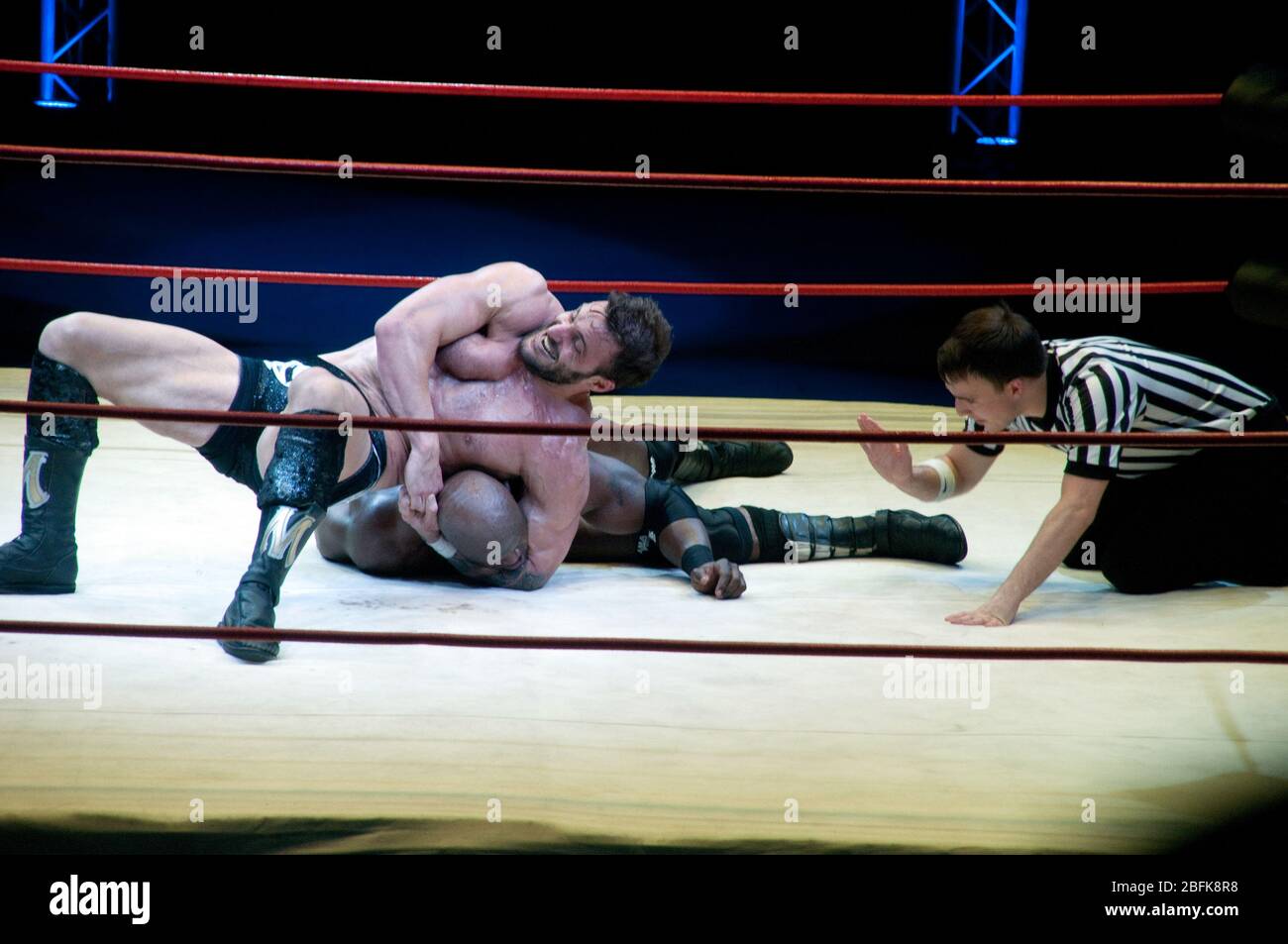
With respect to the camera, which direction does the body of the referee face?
to the viewer's left

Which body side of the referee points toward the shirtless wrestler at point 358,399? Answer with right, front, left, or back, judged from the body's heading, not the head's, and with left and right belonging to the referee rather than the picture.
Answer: front

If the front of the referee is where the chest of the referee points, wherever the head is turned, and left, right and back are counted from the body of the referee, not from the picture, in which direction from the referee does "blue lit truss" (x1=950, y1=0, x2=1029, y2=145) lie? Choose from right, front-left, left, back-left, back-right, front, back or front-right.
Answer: right

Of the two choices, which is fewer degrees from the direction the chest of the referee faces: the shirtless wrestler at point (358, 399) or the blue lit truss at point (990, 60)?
the shirtless wrestler

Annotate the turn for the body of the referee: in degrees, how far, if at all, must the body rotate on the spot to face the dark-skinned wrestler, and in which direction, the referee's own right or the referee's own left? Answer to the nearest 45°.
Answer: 0° — they already face them
